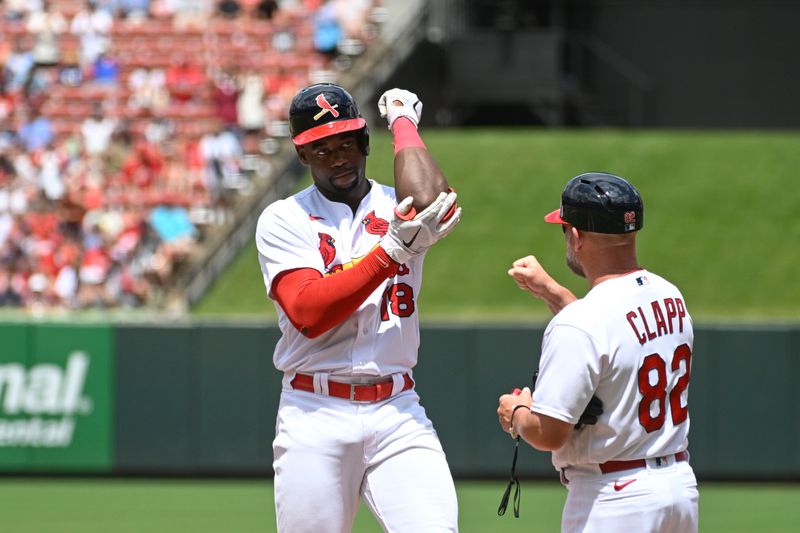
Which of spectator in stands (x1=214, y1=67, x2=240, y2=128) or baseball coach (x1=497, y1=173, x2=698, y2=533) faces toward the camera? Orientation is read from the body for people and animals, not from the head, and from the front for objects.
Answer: the spectator in stands

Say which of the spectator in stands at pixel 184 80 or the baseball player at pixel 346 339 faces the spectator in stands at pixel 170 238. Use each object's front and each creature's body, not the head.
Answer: the spectator in stands at pixel 184 80

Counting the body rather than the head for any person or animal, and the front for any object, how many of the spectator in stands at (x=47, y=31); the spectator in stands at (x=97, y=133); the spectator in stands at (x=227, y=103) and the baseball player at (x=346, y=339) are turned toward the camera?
4

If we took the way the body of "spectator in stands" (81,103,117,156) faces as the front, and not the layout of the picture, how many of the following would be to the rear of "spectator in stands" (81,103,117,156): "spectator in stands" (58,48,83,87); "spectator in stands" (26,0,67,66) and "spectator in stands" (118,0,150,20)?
3

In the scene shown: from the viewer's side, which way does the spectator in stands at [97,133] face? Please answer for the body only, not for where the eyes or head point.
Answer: toward the camera

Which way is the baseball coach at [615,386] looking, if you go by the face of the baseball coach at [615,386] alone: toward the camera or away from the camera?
away from the camera

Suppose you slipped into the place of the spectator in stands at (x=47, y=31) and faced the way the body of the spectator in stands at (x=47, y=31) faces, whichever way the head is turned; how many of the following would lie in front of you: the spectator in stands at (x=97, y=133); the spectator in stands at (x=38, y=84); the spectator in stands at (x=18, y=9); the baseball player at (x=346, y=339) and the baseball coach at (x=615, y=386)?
4

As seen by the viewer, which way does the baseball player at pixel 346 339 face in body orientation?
toward the camera

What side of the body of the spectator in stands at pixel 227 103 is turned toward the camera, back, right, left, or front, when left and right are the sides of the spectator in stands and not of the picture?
front

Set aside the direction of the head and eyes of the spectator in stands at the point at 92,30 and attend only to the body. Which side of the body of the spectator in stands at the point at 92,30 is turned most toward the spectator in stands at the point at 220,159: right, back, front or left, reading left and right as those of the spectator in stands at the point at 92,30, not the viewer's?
front

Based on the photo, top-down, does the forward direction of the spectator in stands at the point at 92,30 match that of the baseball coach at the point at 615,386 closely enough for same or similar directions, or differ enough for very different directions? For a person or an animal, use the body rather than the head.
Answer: very different directions

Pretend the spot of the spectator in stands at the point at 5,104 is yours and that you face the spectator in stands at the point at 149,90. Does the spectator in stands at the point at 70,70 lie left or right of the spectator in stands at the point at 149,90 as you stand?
left

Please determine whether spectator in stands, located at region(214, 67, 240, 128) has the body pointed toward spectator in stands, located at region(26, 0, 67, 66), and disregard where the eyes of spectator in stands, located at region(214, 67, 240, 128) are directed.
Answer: no

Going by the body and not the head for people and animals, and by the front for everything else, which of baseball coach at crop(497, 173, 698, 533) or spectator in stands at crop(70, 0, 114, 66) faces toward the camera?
the spectator in stands

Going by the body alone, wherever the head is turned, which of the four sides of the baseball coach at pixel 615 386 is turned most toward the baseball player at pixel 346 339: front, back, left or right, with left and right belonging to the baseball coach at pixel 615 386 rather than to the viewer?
front

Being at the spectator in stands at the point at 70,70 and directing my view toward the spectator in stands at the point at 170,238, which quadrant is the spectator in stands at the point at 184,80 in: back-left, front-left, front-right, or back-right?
front-left

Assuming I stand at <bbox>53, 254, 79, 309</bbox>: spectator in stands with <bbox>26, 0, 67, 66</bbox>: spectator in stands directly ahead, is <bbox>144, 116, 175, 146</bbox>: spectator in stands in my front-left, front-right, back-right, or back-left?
front-right

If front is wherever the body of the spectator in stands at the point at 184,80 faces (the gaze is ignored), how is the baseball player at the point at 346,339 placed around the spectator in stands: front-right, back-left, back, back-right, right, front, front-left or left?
front

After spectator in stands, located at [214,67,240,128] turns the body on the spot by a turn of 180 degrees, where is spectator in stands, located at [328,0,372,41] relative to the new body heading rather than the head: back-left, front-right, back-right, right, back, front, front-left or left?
front-right

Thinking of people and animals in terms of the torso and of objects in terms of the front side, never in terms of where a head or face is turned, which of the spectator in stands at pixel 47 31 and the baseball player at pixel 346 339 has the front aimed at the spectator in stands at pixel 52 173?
the spectator in stands at pixel 47 31

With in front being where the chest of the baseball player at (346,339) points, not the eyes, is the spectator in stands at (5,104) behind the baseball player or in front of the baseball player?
behind

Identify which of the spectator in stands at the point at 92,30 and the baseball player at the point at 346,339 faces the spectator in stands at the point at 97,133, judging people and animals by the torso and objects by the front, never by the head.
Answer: the spectator in stands at the point at 92,30
